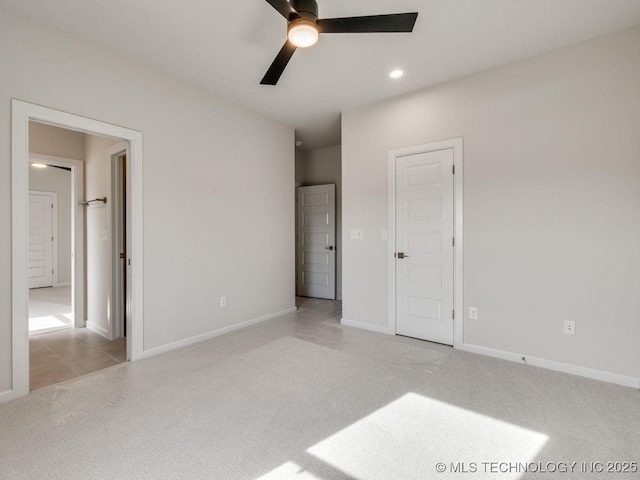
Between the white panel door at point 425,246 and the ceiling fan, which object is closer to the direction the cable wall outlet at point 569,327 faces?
the ceiling fan

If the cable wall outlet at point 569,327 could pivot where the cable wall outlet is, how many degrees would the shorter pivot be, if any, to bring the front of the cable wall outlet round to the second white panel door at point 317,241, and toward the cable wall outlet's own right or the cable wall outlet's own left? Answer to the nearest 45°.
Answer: approximately 90° to the cable wall outlet's own right

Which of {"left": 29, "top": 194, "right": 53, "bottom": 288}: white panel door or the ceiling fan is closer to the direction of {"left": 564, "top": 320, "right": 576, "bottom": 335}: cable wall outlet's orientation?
the ceiling fan

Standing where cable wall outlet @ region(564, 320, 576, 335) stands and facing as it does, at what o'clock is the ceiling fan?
The ceiling fan is roughly at 1 o'clock from the cable wall outlet.

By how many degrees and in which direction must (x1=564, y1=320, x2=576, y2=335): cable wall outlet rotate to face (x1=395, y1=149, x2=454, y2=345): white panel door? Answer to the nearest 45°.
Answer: approximately 90° to its right

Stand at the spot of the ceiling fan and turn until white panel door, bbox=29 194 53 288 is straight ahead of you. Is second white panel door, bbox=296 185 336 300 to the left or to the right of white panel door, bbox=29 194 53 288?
right
